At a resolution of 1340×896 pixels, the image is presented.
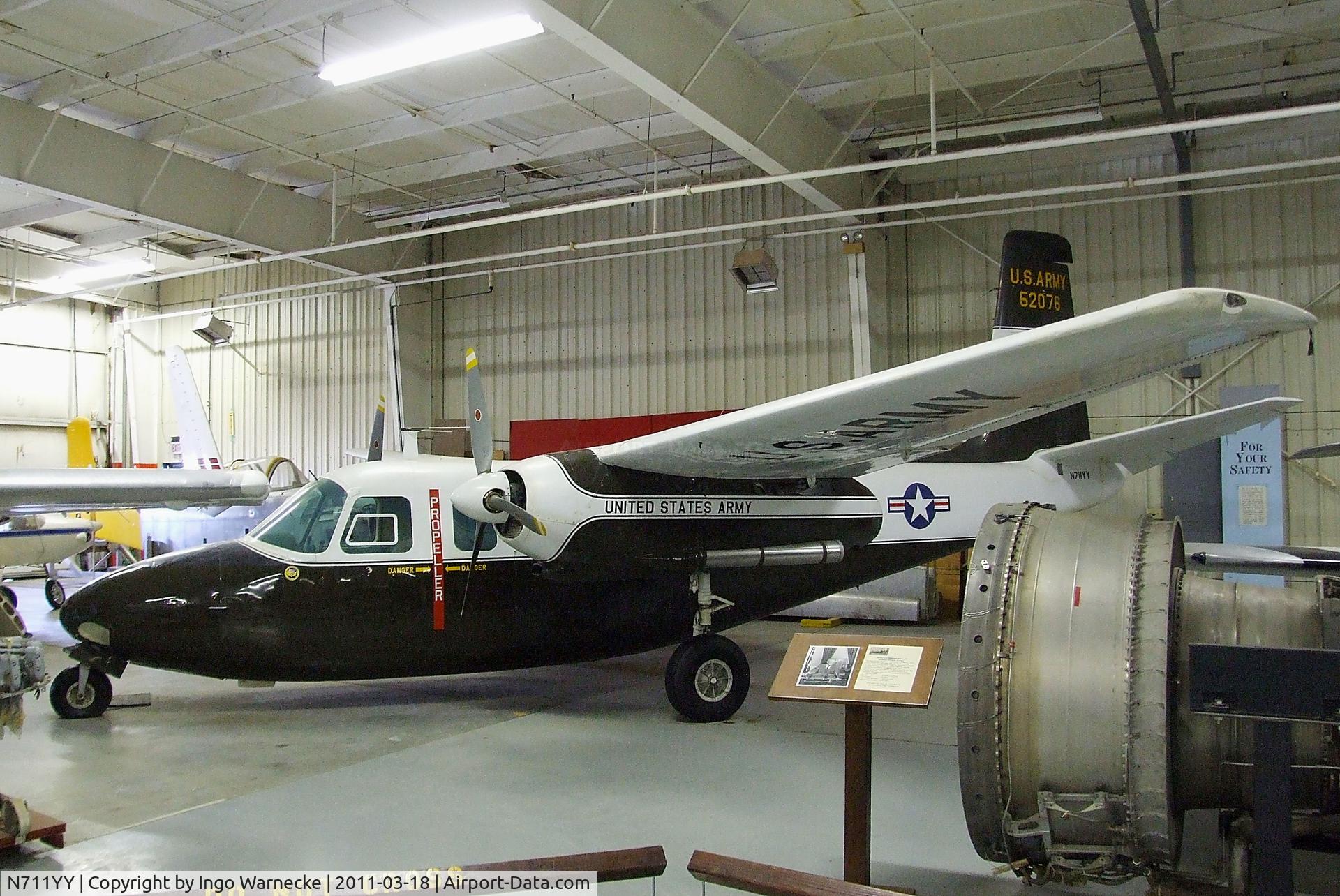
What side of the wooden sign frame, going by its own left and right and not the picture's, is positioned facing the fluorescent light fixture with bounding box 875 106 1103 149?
back

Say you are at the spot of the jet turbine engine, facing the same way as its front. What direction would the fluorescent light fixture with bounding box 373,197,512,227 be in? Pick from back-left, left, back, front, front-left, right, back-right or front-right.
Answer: front-right

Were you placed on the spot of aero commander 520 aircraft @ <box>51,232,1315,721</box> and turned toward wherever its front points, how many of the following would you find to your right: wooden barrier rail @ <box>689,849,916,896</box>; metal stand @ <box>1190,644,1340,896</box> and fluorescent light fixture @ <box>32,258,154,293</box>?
1

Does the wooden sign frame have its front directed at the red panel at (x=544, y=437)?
no

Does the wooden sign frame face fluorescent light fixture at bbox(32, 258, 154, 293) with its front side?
no

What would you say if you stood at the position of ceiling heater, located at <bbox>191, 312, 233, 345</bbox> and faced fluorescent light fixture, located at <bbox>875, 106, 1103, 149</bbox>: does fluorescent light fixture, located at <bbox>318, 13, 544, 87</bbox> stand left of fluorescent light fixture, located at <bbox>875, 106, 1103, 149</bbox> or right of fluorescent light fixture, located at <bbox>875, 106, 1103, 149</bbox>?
right

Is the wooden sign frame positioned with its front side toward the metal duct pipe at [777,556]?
no

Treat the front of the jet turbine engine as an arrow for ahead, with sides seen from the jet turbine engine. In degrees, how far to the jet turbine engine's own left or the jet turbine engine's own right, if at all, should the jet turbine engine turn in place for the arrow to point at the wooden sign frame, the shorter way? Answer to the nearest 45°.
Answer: approximately 45° to the jet turbine engine's own right

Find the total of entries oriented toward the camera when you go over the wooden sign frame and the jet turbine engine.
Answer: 1

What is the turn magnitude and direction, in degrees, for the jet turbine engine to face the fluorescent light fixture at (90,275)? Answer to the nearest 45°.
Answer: approximately 45° to its right

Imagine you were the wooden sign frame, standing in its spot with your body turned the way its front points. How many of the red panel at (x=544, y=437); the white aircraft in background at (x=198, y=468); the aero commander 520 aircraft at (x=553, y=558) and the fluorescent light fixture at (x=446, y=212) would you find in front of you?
0

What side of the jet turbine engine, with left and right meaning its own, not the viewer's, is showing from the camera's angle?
left

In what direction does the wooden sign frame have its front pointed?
toward the camera

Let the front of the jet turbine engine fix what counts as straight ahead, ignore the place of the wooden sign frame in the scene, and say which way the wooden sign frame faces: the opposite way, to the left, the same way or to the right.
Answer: to the left
